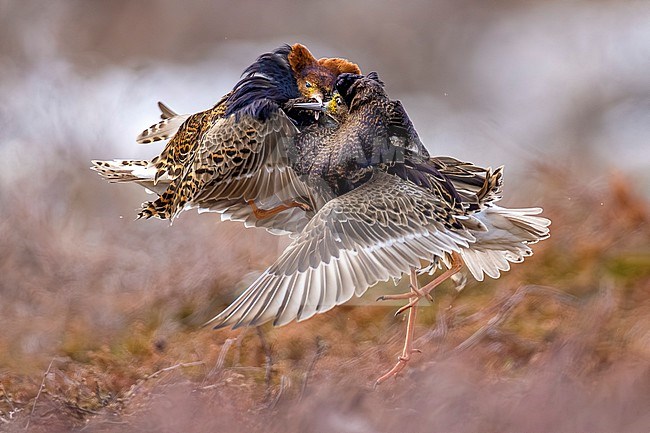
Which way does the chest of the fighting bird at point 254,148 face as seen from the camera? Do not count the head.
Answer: to the viewer's right
